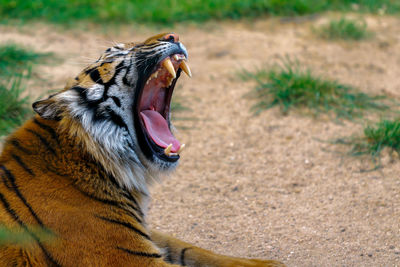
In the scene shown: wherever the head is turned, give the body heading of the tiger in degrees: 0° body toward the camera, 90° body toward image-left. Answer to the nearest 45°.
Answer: approximately 270°
